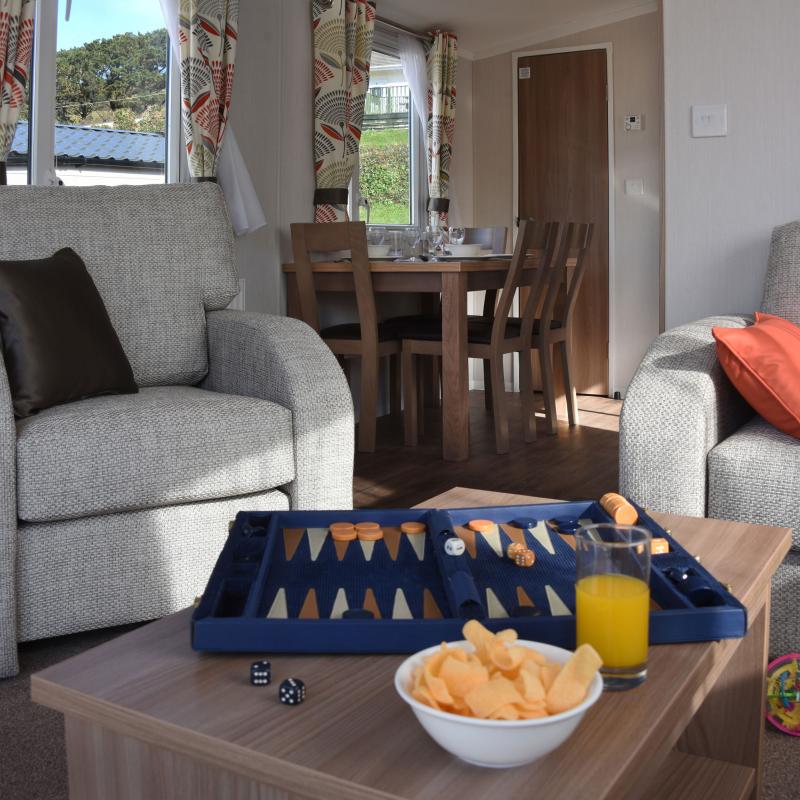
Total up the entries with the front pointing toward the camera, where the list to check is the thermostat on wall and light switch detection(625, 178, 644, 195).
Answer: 2

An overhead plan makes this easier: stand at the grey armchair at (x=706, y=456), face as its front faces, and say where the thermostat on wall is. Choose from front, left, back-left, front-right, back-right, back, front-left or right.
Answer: back-right

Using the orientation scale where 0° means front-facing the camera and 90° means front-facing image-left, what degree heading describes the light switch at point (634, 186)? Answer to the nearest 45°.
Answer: approximately 0°

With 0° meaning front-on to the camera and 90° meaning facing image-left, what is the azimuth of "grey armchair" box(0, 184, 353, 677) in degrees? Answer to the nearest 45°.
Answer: approximately 315°

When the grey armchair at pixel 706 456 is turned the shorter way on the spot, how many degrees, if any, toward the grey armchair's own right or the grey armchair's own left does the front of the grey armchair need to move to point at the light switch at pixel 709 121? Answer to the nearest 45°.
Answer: approximately 135° to the grey armchair's own right

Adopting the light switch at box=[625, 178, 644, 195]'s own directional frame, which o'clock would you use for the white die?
The white die is roughly at 12 o'clock from the light switch.

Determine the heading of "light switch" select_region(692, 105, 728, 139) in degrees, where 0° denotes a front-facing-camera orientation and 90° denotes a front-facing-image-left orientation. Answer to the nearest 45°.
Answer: approximately 0°
